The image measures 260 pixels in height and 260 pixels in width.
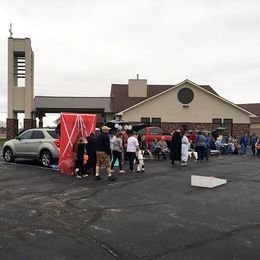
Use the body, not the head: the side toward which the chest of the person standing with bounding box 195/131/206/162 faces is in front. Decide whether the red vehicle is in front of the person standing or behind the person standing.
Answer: in front

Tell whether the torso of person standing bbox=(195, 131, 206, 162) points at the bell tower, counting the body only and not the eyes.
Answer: no

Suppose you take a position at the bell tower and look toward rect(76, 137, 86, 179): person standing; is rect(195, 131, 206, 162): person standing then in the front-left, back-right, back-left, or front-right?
front-left

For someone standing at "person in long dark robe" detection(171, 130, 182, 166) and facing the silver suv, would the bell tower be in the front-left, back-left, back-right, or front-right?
front-right
